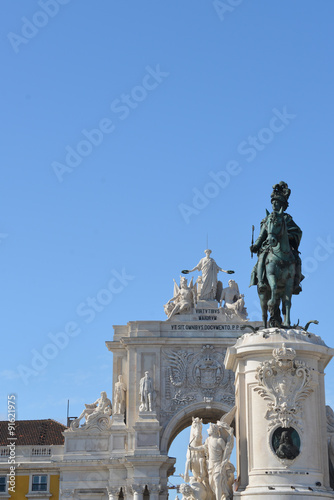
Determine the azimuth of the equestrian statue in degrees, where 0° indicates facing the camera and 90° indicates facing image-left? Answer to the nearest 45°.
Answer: approximately 0°
